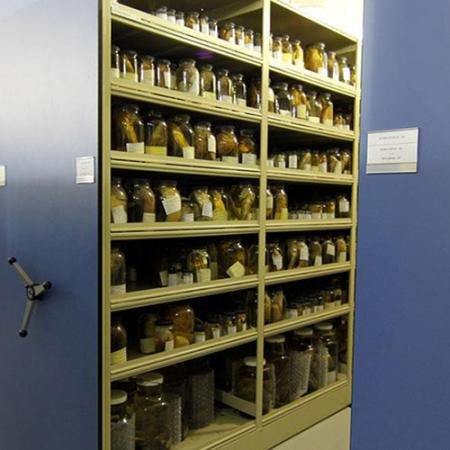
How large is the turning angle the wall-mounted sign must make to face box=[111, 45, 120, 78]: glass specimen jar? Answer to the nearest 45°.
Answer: approximately 45° to its right

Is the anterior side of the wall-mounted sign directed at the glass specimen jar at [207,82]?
no

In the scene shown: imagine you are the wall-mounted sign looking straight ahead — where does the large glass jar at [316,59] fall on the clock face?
The large glass jar is roughly at 4 o'clock from the wall-mounted sign.

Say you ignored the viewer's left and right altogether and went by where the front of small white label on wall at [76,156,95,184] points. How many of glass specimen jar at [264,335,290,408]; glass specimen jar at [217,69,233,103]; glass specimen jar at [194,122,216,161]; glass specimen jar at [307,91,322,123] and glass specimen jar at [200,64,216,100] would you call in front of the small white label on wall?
0

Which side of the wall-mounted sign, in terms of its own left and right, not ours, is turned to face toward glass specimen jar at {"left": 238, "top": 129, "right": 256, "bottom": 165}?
right

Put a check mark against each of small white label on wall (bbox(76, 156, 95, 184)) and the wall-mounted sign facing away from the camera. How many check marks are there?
0

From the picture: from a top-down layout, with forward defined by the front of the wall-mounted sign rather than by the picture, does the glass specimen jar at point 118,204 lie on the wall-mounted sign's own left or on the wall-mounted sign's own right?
on the wall-mounted sign's own right

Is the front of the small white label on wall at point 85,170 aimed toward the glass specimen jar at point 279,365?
no

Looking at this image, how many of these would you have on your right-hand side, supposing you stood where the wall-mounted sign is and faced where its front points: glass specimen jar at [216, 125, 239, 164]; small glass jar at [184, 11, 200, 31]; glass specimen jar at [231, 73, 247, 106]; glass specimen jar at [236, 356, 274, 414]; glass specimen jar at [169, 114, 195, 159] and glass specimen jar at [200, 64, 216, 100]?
6

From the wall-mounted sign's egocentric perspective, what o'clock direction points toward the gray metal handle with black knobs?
The gray metal handle with black knobs is roughly at 2 o'clock from the wall-mounted sign.

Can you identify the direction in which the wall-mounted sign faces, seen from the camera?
facing the viewer and to the left of the viewer

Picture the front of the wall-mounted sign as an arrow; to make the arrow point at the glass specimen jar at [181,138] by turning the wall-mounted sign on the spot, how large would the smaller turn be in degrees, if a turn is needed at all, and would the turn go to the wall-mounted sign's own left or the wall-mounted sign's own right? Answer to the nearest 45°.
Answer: approximately 90° to the wall-mounted sign's own right

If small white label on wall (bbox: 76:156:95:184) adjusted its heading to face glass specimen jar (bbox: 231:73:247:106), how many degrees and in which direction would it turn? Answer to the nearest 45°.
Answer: approximately 180°

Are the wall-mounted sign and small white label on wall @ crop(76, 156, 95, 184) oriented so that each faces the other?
no

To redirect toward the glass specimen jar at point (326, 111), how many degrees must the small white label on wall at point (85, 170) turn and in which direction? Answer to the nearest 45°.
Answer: approximately 180°

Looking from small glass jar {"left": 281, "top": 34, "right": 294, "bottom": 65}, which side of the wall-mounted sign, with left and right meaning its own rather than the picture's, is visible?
right

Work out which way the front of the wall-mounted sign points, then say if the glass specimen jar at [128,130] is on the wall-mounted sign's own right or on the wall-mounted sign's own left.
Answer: on the wall-mounted sign's own right

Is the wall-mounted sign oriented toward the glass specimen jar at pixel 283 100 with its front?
no

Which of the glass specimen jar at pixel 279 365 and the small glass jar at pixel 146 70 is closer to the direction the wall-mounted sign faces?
the small glass jar
